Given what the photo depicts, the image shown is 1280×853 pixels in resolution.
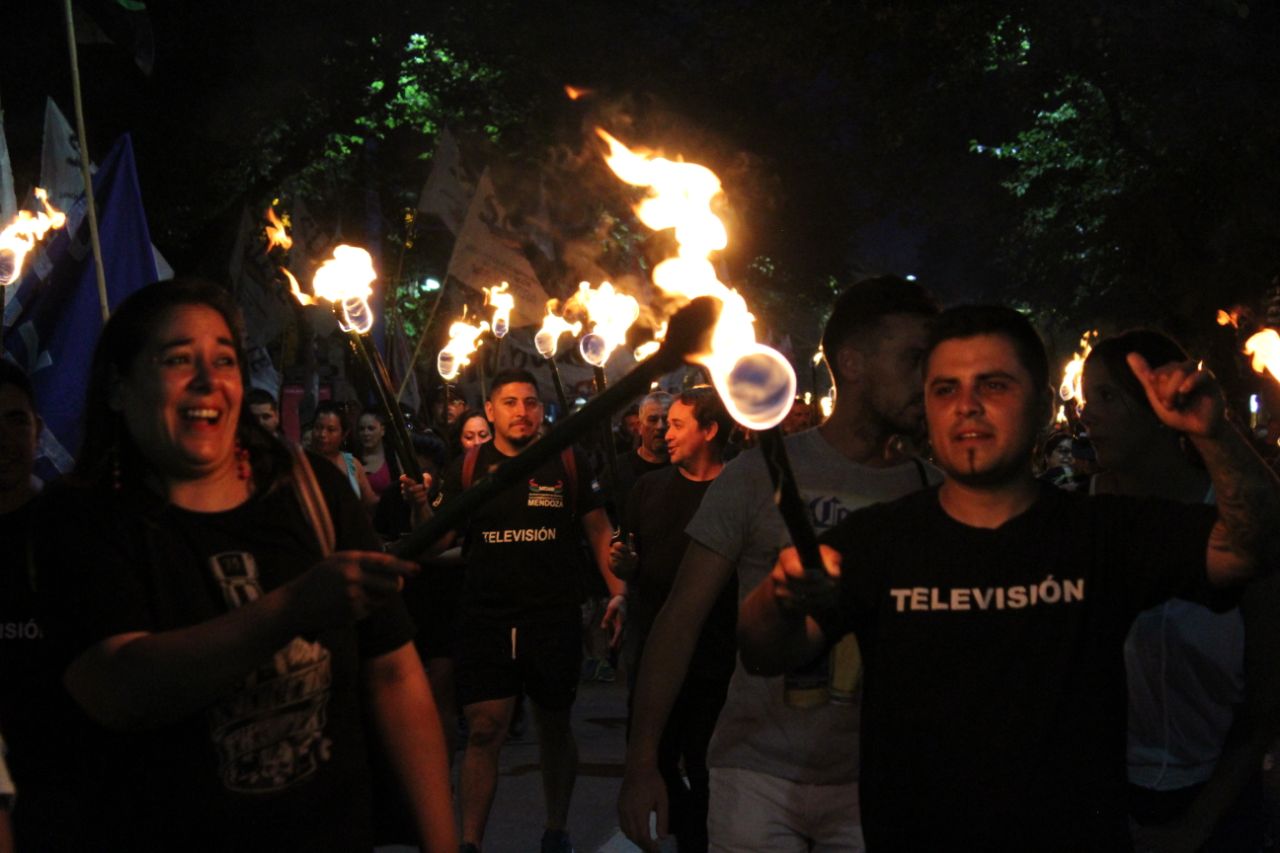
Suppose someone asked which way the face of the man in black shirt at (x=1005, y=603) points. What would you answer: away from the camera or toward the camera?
toward the camera

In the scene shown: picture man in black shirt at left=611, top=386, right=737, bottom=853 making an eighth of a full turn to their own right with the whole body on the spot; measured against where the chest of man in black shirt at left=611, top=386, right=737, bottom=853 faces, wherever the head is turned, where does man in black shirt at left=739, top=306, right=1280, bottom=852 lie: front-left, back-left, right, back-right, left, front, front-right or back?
left

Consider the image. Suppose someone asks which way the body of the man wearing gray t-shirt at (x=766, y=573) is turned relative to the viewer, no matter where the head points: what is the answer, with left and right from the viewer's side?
facing the viewer and to the right of the viewer

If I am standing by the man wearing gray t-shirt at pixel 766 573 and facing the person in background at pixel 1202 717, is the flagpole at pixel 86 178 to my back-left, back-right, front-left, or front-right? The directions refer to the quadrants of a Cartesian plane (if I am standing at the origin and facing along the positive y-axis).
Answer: back-left

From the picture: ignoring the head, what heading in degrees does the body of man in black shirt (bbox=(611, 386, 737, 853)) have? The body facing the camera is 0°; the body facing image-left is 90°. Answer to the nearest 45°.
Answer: approximately 45°

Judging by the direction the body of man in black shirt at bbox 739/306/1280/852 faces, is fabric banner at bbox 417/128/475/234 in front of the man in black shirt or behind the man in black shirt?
behind

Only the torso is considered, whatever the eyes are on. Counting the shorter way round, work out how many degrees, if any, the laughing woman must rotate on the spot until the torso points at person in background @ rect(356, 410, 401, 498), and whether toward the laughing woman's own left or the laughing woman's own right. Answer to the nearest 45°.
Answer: approximately 135° to the laughing woman's own left

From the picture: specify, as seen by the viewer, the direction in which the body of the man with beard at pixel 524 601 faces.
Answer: toward the camera

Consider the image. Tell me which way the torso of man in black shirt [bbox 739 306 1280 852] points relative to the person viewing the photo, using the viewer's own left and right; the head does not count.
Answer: facing the viewer

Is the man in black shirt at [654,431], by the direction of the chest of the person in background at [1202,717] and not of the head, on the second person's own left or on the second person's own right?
on the second person's own right

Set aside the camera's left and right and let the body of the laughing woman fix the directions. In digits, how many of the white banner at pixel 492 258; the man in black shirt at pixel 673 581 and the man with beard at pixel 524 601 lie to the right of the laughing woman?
0

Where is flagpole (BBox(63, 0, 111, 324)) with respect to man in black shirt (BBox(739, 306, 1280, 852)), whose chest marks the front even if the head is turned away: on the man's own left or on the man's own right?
on the man's own right

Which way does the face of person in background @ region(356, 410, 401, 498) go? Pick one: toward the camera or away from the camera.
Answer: toward the camera
